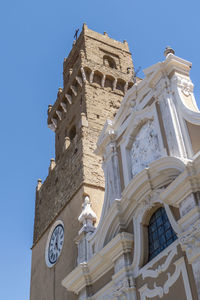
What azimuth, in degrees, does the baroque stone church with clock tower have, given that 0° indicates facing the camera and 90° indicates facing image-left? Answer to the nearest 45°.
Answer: approximately 45°
